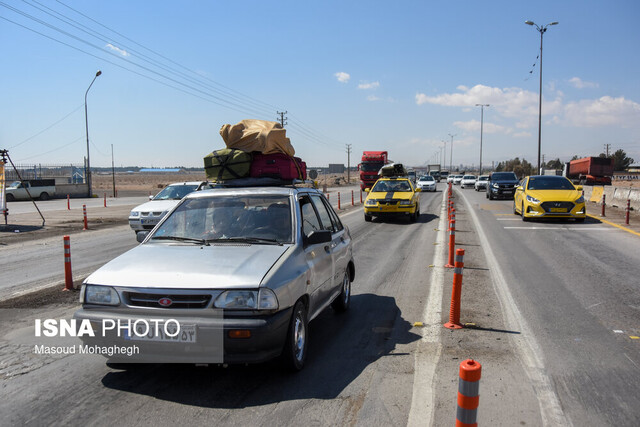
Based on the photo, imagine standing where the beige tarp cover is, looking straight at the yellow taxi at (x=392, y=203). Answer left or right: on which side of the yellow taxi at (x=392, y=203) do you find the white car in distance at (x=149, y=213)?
left

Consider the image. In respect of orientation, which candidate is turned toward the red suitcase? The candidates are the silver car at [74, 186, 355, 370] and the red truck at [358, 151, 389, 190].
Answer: the red truck

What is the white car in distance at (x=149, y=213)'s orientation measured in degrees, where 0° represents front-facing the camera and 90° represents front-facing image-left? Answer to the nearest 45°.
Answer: approximately 45°

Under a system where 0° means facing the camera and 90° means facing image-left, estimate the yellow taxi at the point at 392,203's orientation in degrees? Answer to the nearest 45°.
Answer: approximately 0°

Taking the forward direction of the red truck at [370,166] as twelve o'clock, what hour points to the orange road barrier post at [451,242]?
The orange road barrier post is roughly at 12 o'clock from the red truck.

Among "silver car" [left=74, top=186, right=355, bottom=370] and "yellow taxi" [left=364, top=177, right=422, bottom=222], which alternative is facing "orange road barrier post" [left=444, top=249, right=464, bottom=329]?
the yellow taxi

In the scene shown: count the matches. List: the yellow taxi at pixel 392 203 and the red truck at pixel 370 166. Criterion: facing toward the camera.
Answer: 2

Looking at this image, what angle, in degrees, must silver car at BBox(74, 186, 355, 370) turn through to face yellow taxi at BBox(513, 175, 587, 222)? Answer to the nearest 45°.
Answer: approximately 180°

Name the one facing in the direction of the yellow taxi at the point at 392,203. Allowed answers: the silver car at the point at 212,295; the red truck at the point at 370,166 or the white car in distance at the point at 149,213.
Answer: the red truck

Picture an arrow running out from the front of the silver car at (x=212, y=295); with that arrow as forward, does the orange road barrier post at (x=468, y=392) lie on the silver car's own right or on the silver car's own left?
on the silver car's own left

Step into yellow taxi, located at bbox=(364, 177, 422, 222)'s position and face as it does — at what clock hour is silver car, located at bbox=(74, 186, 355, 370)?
The silver car is roughly at 12 o'clock from the yellow taxi.

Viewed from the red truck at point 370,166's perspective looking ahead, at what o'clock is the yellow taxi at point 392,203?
The yellow taxi is roughly at 12 o'clock from the red truck.

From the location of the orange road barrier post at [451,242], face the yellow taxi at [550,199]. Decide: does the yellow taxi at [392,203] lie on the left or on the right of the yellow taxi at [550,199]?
left
